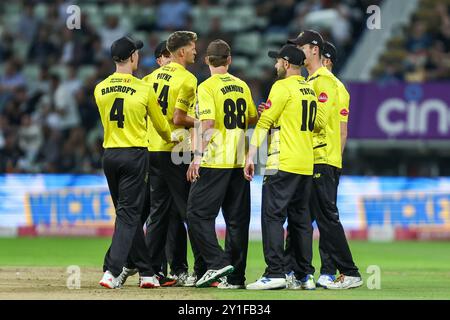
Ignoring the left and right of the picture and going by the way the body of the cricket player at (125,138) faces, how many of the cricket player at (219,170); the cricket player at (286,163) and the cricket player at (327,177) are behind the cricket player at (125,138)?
0

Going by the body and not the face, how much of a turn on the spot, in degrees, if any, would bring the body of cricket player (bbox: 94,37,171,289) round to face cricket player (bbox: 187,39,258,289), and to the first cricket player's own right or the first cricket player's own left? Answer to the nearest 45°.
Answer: approximately 45° to the first cricket player's own right

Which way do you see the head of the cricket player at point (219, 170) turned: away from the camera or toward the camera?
away from the camera

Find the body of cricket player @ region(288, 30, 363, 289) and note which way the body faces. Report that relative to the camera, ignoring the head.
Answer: to the viewer's left

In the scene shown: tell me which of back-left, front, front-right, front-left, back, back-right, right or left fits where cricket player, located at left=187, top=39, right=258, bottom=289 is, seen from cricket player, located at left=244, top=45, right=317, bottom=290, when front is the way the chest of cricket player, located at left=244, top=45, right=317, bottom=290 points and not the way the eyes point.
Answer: front-left

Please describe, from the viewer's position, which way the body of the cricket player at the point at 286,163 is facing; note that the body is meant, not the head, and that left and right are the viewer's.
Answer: facing away from the viewer and to the left of the viewer

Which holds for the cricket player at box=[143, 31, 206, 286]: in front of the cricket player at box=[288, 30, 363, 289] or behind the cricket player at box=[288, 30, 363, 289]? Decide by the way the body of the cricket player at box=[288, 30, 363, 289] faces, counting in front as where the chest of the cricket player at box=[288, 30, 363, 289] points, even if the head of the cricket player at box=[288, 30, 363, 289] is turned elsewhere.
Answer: in front

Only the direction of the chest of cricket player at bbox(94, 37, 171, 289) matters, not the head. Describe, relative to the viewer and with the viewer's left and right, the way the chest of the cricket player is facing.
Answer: facing away from the viewer and to the right of the viewer

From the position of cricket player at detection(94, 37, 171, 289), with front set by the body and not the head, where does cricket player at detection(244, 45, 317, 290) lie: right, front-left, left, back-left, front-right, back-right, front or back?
front-right

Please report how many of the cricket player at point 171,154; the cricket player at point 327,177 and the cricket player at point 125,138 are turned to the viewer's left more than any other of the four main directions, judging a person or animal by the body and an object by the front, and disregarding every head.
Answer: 1

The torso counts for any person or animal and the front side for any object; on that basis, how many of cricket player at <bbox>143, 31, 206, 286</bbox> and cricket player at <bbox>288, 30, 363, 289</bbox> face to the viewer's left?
1

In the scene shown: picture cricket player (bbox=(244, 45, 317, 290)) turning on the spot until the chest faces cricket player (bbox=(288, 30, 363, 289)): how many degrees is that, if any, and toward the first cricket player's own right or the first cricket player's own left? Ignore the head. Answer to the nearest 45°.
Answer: approximately 90° to the first cricket player's own right

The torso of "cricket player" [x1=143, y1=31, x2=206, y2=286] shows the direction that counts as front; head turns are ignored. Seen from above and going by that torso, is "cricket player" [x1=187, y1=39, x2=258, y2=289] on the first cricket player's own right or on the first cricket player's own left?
on the first cricket player's own right

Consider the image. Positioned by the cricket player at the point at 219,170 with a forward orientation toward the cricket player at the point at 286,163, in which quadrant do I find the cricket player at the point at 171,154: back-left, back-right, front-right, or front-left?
back-left
